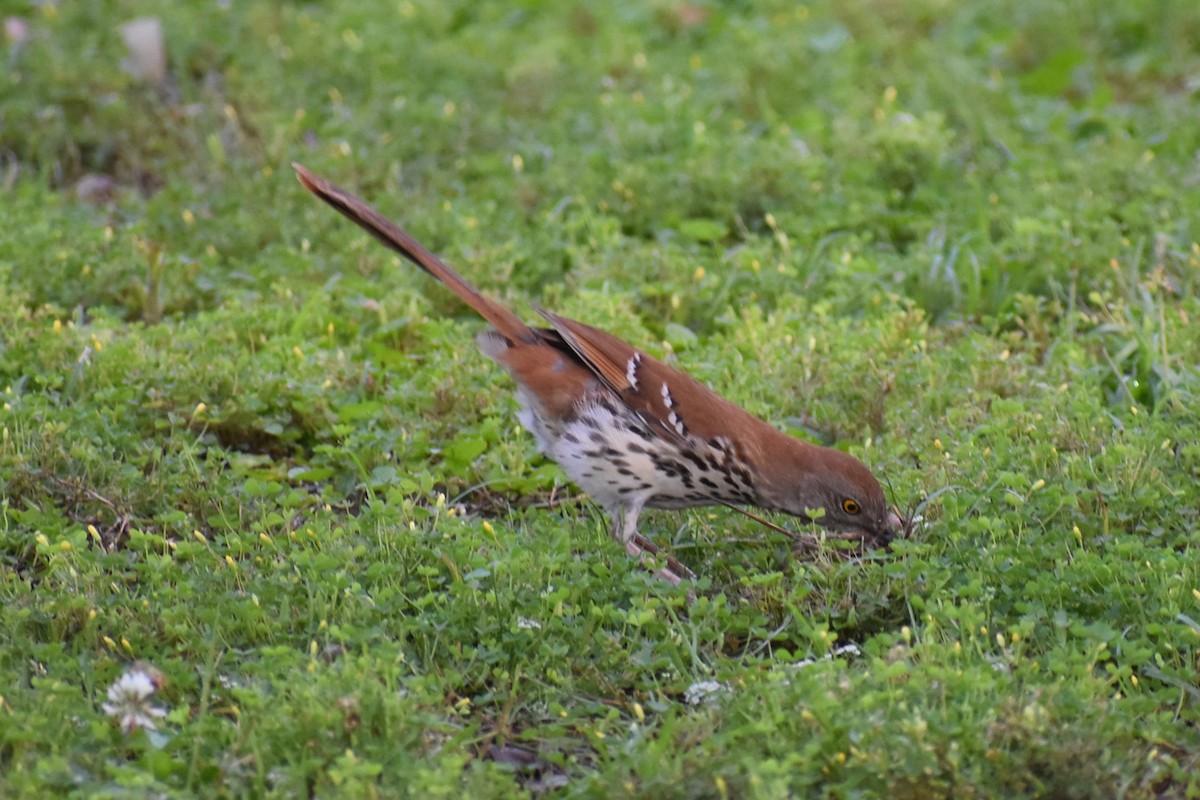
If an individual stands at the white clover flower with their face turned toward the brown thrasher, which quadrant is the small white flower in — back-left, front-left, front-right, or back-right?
front-right

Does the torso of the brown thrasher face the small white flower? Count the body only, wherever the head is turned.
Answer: no

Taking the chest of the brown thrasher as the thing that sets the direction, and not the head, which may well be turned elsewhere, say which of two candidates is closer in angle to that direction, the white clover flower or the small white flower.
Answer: the small white flower

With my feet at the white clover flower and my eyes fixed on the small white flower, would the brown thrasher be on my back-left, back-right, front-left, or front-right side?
front-left

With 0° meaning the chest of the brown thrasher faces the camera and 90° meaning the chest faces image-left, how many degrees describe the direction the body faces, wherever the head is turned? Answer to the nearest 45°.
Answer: approximately 270°

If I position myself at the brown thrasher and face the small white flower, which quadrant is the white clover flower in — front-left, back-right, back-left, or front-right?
front-right

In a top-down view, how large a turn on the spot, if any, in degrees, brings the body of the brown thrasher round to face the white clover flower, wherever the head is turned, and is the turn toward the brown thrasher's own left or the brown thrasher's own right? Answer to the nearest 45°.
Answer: approximately 135° to the brown thrasher's own right
